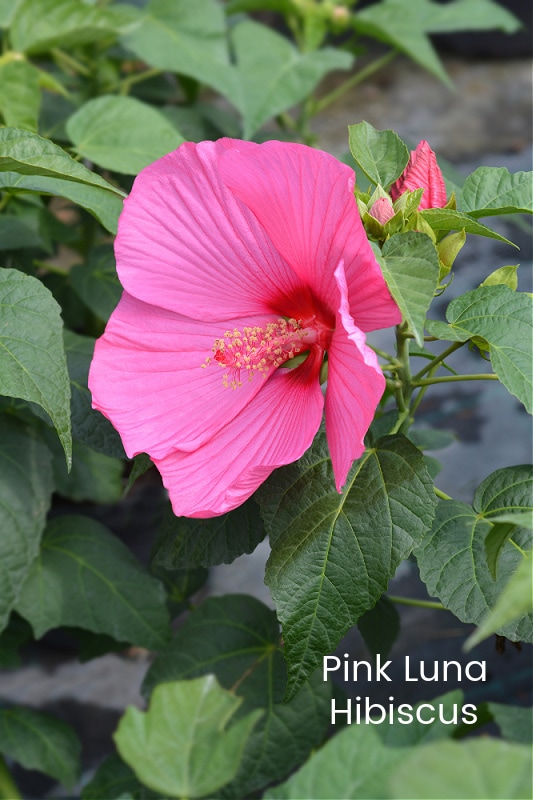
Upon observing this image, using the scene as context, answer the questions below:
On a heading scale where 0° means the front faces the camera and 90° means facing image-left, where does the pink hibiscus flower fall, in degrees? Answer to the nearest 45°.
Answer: approximately 45°

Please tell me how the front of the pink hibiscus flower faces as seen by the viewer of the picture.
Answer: facing the viewer and to the left of the viewer
